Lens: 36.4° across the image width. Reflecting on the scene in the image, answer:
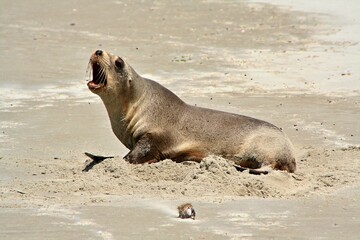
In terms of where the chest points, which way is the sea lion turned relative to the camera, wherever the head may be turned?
to the viewer's left

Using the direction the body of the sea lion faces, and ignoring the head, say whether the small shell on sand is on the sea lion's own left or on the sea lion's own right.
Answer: on the sea lion's own left
